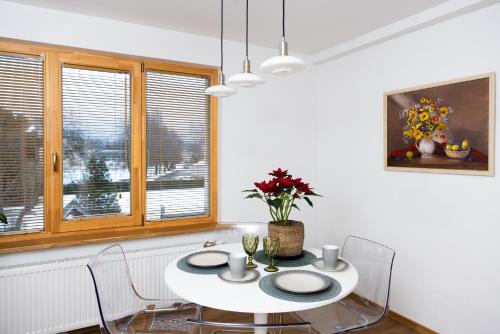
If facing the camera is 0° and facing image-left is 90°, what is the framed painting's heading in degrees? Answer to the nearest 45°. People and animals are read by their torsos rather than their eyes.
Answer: approximately 45°

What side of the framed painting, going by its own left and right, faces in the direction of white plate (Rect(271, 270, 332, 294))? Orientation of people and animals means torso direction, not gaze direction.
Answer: front

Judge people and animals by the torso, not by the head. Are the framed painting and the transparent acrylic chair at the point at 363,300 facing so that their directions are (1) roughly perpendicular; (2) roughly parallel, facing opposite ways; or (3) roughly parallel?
roughly parallel

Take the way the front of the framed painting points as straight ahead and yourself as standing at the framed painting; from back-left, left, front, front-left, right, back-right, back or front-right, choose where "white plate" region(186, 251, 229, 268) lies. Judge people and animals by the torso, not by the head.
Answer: front

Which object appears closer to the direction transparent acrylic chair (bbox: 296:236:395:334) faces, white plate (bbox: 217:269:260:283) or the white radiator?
the white plate

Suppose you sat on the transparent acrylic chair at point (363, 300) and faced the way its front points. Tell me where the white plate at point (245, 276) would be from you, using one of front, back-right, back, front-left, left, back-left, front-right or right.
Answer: front

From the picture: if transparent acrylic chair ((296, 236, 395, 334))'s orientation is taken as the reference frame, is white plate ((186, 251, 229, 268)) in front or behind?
in front

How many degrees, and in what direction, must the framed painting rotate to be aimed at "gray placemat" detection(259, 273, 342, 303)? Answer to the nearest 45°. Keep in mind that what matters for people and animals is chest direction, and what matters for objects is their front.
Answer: approximately 45° to its left

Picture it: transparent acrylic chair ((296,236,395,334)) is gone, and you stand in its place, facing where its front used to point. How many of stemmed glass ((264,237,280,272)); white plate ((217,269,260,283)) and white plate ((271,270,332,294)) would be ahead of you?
3

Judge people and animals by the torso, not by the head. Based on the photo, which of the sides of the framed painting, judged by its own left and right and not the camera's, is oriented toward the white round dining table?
front

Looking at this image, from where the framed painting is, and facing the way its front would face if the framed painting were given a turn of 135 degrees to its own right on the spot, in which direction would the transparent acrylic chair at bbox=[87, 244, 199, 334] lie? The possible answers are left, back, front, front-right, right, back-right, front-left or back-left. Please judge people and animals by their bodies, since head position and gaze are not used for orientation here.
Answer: back-left

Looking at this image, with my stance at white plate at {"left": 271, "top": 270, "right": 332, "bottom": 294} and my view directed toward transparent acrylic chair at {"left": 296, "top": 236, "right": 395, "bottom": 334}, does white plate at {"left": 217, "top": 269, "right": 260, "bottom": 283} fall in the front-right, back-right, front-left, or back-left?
back-left

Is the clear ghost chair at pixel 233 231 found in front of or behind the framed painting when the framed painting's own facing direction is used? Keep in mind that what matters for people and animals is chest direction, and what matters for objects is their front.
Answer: in front

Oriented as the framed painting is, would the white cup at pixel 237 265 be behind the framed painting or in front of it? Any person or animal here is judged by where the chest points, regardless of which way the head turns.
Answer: in front

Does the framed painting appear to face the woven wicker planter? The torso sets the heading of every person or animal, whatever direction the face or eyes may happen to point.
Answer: yes

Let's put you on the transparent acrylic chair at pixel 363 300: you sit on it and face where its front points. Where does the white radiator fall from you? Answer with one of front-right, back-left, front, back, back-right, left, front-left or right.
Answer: front-right

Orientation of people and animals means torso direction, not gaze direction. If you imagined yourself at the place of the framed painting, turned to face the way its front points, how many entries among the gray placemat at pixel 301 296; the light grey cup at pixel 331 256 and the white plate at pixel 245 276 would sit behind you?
0

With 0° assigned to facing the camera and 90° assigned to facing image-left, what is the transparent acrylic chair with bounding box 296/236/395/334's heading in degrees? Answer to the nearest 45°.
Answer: approximately 45°

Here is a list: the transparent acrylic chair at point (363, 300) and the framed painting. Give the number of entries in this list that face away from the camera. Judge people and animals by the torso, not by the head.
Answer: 0
